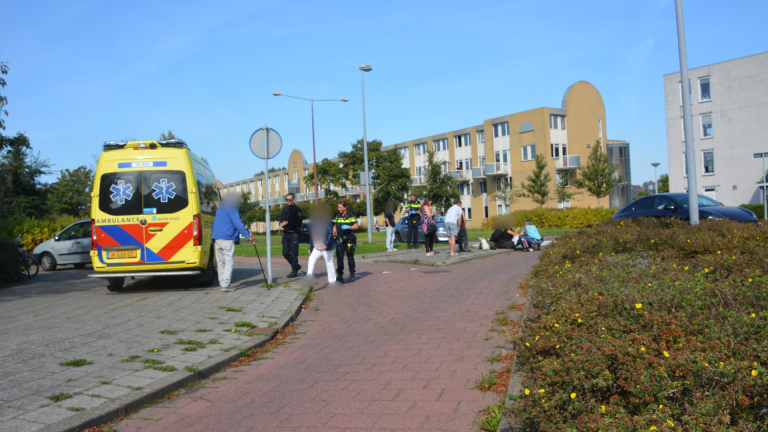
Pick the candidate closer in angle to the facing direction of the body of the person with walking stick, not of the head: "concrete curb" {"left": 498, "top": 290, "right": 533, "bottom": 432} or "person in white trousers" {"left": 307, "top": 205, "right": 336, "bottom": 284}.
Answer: the person in white trousers

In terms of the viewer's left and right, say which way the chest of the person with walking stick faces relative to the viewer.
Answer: facing away from the viewer and to the right of the viewer

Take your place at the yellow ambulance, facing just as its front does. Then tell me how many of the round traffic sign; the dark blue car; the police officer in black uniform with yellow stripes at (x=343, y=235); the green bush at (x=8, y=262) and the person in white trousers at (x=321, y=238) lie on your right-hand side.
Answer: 4

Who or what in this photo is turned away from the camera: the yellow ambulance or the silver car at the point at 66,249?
the yellow ambulance

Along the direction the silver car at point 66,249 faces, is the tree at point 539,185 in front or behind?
behind

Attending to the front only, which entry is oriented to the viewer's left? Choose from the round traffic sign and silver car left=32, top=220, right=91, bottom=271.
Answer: the silver car

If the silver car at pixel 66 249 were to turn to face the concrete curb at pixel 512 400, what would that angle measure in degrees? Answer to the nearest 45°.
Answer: approximately 90° to its left

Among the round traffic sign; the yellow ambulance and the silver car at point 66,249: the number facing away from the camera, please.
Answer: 2

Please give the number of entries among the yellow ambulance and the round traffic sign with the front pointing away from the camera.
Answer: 2

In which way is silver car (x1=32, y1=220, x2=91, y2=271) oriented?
to the viewer's left

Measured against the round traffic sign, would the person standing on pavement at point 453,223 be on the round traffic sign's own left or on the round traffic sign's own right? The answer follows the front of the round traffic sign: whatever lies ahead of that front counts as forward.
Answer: on the round traffic sign's own right

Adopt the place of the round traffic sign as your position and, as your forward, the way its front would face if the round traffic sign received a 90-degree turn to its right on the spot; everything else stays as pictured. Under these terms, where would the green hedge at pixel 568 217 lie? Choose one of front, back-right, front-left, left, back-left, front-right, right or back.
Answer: front-left

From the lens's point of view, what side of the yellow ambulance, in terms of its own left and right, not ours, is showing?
back

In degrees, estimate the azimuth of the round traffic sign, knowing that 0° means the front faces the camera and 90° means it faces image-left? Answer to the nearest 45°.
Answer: approximately 180°
